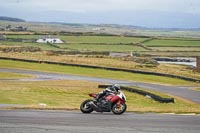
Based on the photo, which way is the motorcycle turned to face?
to the viewer's right

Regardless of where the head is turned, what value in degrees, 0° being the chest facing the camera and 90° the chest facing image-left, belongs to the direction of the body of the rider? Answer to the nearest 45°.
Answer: approximately 270°
